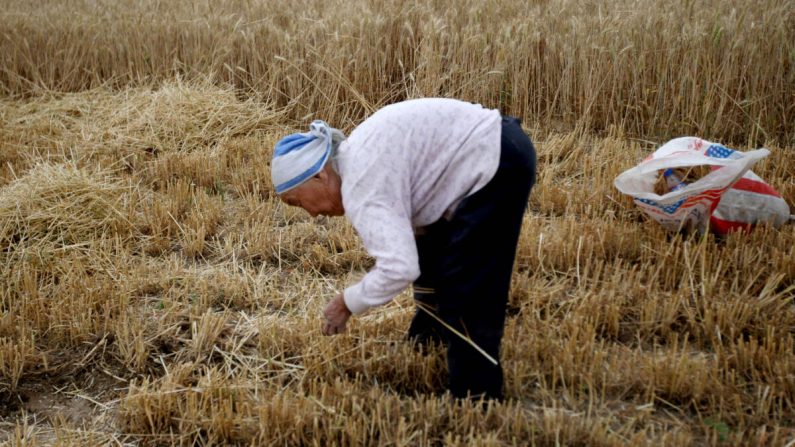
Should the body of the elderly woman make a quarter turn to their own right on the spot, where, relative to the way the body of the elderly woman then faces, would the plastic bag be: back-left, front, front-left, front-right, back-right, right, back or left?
front-right

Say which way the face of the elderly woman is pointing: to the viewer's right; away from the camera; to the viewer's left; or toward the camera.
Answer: to the viewer's left

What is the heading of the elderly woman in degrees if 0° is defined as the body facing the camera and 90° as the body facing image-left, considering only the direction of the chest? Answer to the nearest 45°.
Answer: approximately 90°
